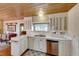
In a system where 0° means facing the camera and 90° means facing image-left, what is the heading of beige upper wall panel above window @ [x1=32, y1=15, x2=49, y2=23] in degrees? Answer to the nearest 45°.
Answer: approximately 0°

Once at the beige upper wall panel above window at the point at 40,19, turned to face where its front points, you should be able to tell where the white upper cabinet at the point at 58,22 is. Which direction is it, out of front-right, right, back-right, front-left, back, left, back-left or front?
left

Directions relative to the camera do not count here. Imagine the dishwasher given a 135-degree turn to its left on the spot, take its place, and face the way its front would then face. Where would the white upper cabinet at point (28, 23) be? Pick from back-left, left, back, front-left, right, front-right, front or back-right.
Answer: back

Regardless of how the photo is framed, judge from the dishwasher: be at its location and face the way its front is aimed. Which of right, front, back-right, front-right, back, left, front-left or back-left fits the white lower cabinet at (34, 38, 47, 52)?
right
